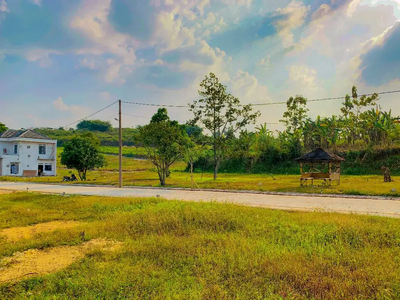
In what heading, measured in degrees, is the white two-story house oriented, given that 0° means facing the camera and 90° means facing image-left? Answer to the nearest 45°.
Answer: approximately 0°
